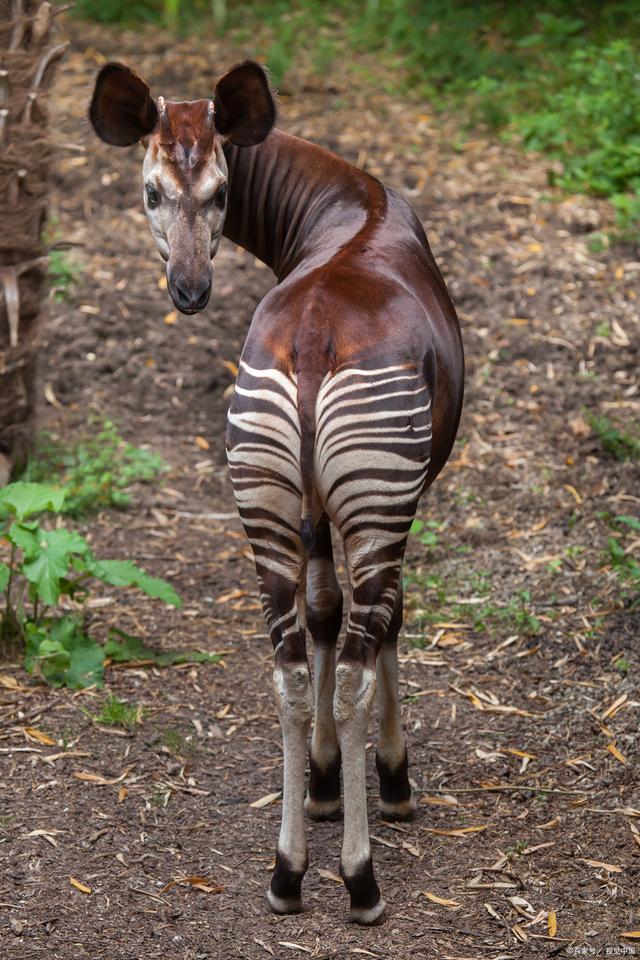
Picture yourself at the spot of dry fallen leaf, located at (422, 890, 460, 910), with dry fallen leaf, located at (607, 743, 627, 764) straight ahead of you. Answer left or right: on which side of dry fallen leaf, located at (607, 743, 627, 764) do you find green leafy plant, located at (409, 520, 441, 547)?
left

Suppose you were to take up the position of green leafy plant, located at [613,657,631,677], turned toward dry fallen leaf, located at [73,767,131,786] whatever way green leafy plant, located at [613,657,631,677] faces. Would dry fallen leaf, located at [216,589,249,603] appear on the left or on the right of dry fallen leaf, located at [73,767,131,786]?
right

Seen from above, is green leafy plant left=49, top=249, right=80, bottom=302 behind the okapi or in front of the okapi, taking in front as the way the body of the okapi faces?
in front

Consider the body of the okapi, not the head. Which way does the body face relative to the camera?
away from the camera

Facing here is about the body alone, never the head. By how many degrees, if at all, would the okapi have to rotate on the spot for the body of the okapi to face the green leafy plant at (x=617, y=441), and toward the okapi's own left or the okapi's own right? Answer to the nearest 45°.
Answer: approximately 45° to the okapi's own right

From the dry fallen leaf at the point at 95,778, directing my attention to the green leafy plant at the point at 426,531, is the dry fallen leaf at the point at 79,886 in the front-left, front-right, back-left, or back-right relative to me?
back-right

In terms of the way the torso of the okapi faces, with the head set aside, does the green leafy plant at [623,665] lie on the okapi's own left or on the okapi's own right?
on the okapi's own right
